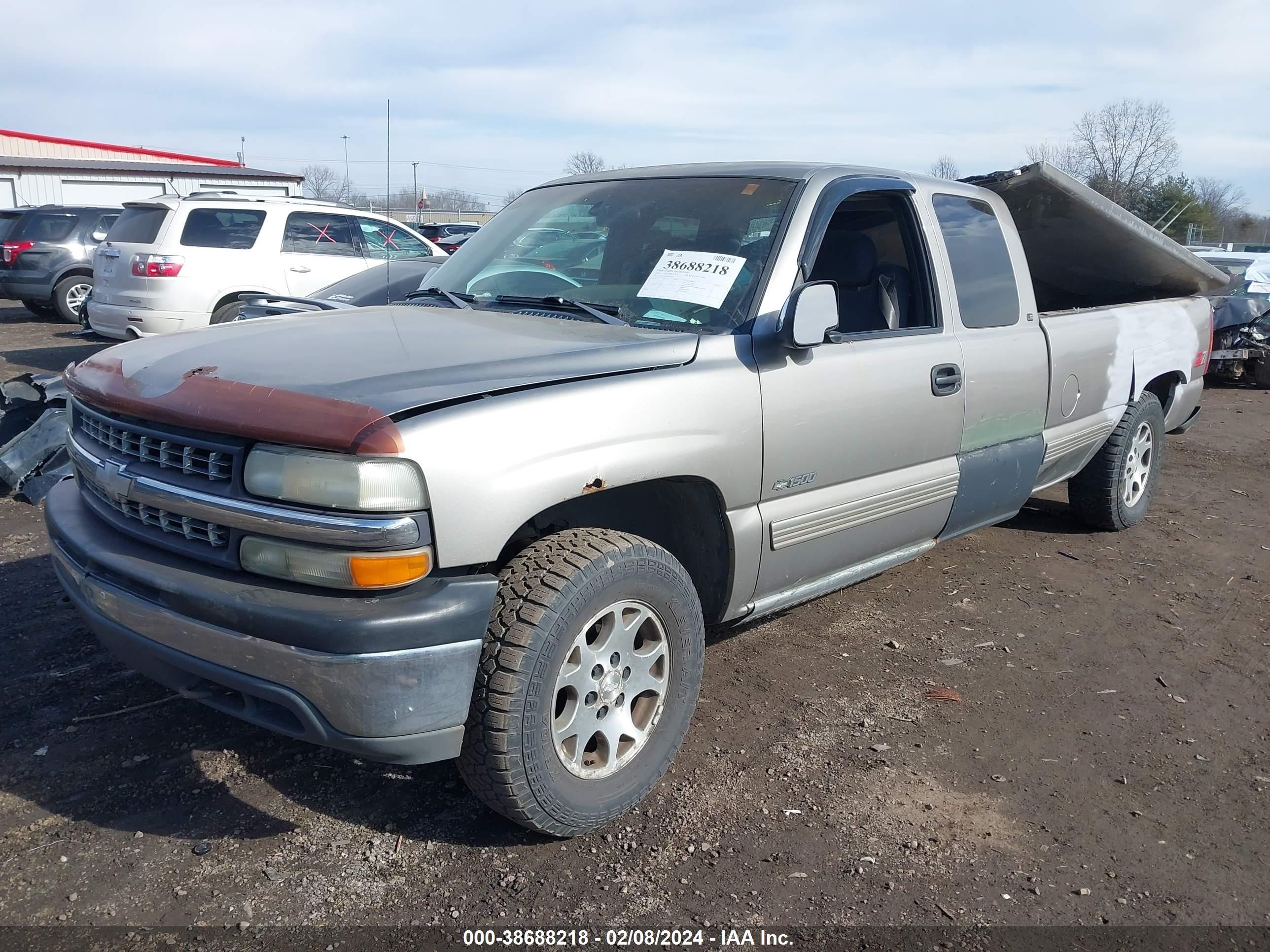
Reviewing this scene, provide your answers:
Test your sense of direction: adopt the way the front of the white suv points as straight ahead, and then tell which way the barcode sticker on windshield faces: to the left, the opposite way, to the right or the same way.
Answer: the opposite way

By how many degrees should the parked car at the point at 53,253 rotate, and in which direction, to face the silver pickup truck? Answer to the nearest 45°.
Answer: approximately 135° to its right

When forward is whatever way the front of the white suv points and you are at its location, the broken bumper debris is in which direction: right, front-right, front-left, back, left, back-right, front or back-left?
back-right

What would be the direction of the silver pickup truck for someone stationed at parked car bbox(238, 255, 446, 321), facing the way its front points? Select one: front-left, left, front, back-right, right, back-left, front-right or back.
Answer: back-right

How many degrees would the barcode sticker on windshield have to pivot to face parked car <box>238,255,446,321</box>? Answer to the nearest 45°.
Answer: approximately 90° to its right

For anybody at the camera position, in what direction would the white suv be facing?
facing away from the viewer and to the right of the viewer

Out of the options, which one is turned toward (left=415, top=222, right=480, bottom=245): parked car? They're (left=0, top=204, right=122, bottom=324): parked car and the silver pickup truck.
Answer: (left=0, top=204, right=122, bottom=324): parked car

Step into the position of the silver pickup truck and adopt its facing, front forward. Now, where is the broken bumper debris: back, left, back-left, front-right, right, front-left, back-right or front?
right

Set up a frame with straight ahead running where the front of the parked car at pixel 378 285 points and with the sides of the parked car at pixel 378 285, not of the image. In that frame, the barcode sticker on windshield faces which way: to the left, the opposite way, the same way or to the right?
the opposite way

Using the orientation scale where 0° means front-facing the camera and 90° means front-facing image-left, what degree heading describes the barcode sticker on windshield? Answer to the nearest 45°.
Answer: approximately 45°

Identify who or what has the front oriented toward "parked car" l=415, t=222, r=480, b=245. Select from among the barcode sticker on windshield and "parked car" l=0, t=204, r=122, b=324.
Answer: "parked car" l=0, t=204, r=122, b=324

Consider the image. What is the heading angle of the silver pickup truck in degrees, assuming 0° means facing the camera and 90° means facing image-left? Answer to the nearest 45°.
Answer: approximately 45°

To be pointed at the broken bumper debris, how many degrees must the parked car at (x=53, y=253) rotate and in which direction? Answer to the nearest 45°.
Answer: approximately 135° to its right

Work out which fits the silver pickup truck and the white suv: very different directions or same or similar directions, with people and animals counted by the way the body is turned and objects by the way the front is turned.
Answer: very different directions

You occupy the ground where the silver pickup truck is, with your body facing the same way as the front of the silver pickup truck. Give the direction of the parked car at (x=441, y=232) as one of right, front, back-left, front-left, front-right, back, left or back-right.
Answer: back-right

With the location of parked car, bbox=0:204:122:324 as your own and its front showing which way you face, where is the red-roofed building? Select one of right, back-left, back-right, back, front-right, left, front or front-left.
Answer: front-left

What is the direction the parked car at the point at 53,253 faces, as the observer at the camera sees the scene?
facing away from the viewer and to the right of the viewer

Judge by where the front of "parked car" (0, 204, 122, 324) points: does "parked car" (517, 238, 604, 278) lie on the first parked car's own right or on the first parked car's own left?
on the first parked car's own right
